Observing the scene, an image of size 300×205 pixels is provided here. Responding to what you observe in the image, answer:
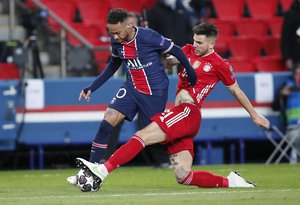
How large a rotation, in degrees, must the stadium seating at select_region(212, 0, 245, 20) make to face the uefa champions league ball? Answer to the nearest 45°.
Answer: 0° — it already faces it

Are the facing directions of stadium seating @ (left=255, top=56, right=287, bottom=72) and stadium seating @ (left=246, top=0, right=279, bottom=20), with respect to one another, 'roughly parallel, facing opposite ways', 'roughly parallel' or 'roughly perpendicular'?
roughly parallel

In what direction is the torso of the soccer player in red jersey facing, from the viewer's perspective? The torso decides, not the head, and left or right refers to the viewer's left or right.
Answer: facing the viewer and to the left of the viewer

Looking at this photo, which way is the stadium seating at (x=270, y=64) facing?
toward the camera

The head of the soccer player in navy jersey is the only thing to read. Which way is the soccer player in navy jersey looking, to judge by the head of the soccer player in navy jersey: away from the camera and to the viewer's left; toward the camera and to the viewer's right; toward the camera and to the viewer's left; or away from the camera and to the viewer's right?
toward the camera and to the viewer's left

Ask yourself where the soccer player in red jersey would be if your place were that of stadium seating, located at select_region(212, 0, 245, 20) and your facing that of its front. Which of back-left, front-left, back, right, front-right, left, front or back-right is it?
front

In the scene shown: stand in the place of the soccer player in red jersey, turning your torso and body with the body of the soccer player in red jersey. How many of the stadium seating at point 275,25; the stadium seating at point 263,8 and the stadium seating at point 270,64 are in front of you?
0

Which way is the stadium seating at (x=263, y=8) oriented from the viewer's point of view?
toward the camera

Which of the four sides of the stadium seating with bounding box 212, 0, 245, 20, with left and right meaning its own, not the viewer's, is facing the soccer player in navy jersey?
front

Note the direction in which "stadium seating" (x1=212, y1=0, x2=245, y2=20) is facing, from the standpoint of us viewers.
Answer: facing the viewer

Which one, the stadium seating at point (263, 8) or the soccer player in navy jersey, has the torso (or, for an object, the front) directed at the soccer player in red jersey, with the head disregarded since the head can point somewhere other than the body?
the stadium seating

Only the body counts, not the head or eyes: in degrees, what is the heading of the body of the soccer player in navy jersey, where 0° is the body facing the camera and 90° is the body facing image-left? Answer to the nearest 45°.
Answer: approximately 45°

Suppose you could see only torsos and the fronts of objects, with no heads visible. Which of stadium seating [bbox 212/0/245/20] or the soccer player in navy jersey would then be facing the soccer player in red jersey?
the stadium seating
